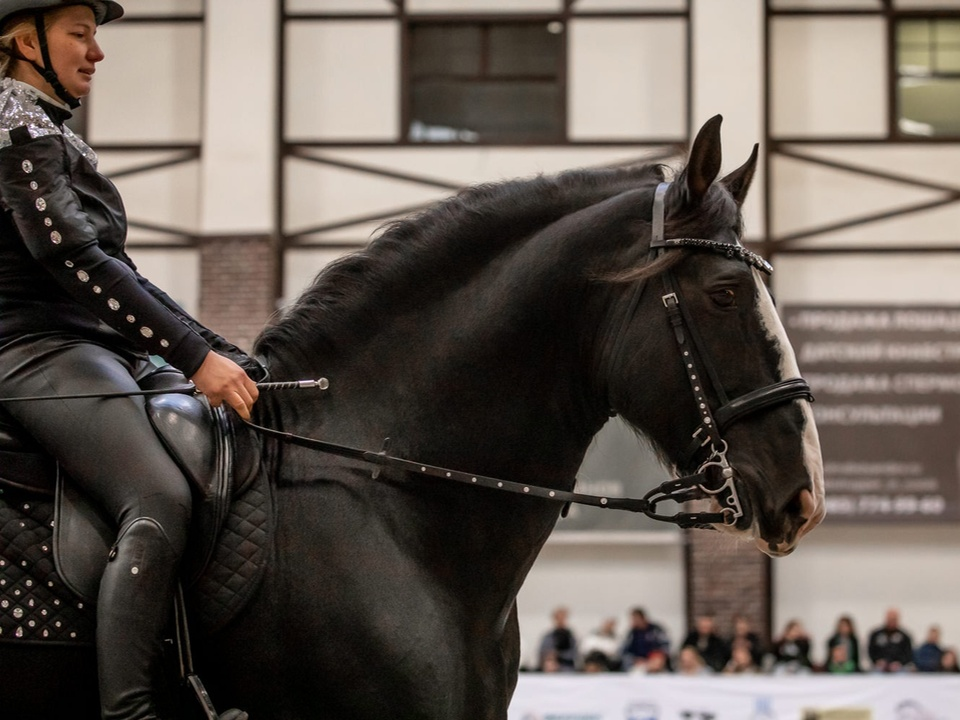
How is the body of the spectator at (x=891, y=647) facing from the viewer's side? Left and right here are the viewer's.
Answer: facing the viewer

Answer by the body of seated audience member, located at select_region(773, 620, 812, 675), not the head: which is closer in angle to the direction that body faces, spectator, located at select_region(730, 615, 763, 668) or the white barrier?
the white barrier

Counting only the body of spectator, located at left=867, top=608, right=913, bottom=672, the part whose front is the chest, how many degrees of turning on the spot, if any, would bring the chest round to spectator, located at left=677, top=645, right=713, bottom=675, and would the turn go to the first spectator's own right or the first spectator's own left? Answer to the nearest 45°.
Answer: approximately 45° to the first spectator's own right

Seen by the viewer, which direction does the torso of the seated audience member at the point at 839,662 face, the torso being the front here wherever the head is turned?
toward the camera

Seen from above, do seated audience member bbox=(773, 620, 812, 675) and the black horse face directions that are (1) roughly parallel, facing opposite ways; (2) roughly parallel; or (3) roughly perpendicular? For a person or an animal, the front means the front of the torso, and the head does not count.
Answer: roughly perpendicular

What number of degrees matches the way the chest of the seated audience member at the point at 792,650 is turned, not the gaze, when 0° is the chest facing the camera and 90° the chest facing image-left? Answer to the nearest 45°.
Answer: approximately 0°

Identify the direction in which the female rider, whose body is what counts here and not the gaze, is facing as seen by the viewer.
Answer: to the viewer's right

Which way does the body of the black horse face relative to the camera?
to the viewer's right

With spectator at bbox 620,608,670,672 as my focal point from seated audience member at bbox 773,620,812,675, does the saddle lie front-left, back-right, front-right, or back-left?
front-left

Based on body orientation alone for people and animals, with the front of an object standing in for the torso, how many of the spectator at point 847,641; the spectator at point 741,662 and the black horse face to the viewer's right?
1

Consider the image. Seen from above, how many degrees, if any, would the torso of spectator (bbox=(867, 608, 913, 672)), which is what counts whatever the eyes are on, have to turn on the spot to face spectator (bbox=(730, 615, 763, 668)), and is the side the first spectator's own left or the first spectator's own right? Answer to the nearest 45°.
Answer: approximately 45° to the first spectator's own right

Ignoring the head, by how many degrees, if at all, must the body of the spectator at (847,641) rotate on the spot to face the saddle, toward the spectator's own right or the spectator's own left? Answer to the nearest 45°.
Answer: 0° — they already face it

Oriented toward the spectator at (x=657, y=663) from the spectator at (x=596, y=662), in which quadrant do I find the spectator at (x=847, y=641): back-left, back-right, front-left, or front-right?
front-left

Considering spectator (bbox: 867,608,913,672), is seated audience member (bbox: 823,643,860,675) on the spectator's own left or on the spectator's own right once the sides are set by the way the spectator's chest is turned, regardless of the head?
on the spectator's own right

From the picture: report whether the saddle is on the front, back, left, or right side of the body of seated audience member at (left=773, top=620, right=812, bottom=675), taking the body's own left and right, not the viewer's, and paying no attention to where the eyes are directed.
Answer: front
